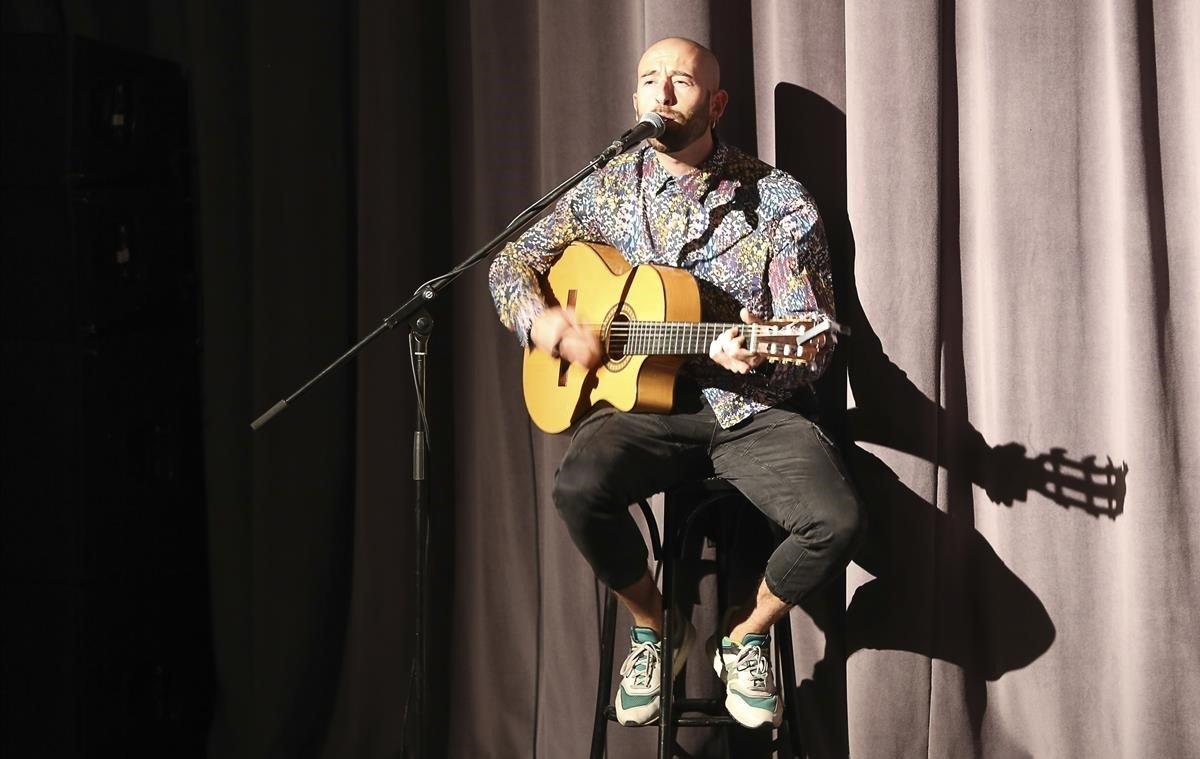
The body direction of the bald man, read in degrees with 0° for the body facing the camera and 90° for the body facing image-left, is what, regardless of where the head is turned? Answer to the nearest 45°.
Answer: approximately 0°
